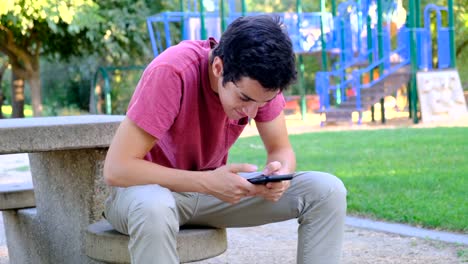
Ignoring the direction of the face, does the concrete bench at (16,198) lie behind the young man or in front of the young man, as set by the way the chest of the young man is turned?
behind

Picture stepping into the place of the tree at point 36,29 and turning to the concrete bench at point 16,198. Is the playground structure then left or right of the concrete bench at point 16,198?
left

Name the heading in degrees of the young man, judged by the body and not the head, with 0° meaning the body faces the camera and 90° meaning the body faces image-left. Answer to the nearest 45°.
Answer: approximately 315°

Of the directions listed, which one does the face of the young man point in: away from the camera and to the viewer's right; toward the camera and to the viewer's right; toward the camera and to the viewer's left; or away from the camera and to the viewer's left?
toward the camera and to the viewer's right

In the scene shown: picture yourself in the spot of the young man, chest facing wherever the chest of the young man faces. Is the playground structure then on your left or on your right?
on your left
